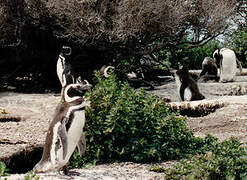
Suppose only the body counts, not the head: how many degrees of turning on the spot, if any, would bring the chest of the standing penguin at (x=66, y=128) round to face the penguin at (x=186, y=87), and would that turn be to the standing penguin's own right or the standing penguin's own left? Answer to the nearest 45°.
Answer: approximately 45° to the standing penguin's own left

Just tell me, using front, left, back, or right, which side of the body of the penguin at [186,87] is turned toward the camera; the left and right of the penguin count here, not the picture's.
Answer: left

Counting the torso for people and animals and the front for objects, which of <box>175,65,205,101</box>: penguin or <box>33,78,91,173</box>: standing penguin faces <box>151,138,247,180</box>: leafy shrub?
the standing penguin

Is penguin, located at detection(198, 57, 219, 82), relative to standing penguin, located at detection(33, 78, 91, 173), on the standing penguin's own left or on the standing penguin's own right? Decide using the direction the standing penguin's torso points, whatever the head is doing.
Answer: on the standing penguin's own left

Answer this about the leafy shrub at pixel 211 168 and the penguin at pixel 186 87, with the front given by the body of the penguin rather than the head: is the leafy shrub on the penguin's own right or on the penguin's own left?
on the penguin's own left

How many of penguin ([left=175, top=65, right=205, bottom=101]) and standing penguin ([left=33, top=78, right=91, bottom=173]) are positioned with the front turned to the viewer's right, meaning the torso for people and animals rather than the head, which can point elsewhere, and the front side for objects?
1

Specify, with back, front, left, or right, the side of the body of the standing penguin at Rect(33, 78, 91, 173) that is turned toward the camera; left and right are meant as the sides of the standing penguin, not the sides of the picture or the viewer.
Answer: right

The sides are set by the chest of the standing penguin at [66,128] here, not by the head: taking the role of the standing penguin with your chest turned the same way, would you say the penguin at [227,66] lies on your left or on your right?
on your left

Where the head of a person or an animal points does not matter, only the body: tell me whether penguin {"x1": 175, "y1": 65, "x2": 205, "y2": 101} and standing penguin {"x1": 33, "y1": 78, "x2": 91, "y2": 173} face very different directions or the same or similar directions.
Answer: very different directions

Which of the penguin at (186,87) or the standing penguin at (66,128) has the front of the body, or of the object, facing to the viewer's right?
the standing penguin
